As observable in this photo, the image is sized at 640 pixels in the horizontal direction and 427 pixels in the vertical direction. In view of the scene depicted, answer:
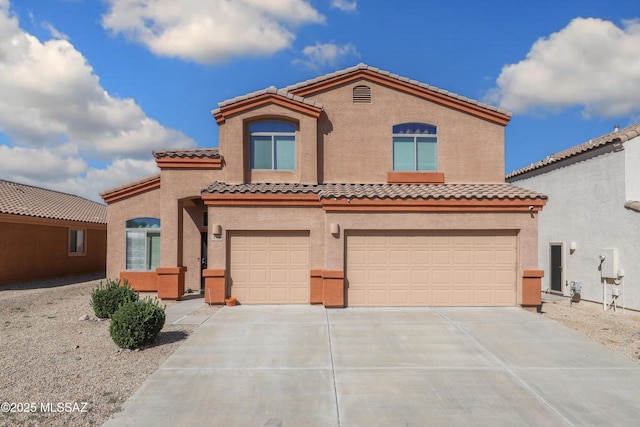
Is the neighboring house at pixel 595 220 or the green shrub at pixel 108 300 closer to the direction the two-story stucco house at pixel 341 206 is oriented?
the green shrub

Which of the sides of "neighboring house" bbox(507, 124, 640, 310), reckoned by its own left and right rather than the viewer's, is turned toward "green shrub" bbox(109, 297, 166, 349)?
right

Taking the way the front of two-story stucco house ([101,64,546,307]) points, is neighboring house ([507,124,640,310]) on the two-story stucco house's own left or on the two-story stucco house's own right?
on the two-story stucco house's own left

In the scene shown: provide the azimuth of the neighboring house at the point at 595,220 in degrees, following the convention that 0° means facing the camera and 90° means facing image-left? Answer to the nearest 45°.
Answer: approximately 315°

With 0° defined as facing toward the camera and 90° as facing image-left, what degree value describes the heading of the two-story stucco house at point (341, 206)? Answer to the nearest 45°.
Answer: approximately 0°

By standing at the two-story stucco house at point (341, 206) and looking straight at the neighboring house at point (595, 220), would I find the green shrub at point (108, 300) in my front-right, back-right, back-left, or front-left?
back-right
